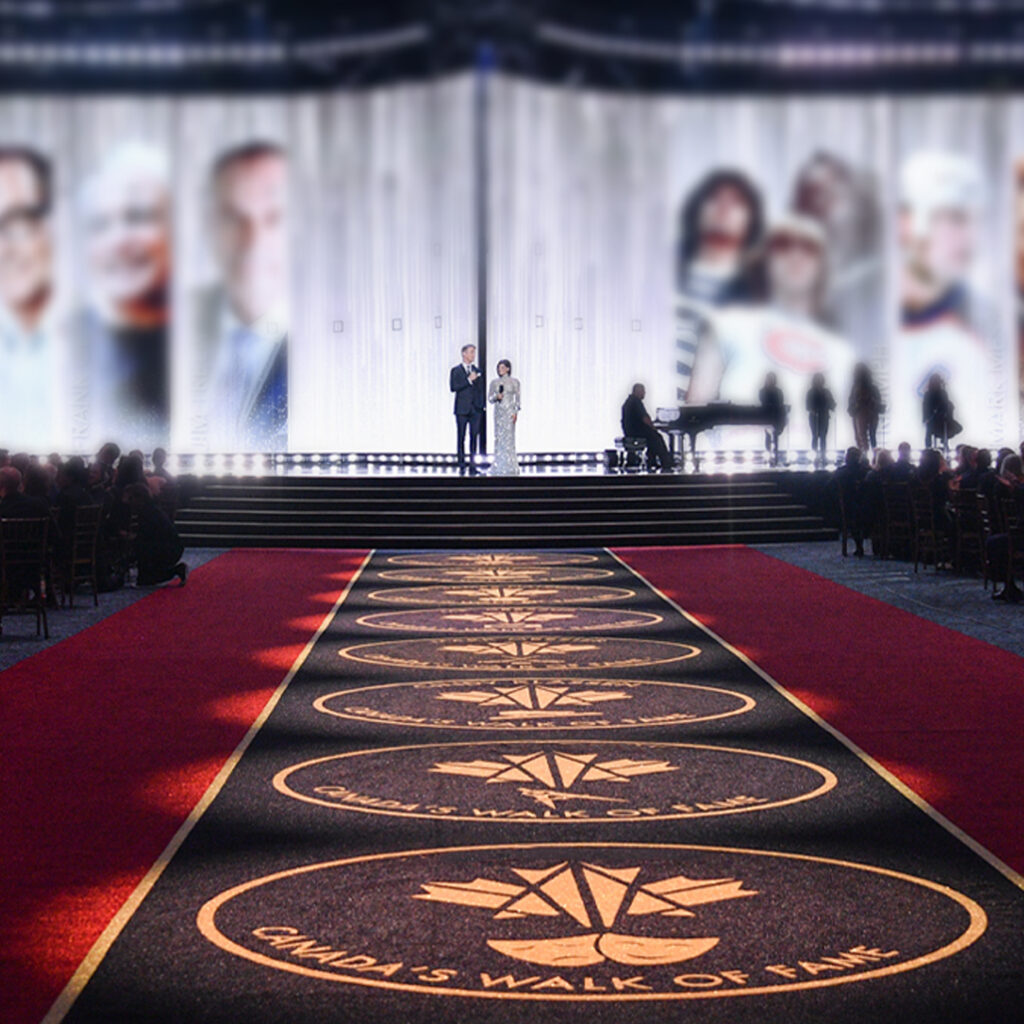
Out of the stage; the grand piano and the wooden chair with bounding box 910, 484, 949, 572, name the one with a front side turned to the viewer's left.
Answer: the grand piano

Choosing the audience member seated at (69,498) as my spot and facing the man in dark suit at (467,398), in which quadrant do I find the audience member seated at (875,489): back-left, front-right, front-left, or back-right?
front-right

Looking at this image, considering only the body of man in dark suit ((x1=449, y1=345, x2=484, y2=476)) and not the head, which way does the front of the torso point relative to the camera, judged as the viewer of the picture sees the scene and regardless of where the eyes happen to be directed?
toward the camera

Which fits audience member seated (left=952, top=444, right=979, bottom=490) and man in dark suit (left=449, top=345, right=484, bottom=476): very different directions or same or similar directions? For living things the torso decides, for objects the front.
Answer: very different directions

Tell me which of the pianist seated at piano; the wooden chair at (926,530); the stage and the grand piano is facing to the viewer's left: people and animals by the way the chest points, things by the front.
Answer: the grand piano

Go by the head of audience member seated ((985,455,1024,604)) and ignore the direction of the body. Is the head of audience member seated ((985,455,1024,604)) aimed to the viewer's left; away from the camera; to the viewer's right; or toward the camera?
away from the camera

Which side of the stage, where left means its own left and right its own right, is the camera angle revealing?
front

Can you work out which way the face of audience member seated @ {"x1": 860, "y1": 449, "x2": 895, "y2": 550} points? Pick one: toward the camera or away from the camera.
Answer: away from the camera

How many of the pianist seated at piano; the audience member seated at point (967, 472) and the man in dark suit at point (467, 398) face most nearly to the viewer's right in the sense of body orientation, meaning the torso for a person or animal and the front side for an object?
1

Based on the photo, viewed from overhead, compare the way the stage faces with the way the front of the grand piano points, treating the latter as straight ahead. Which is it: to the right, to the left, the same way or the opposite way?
to the left

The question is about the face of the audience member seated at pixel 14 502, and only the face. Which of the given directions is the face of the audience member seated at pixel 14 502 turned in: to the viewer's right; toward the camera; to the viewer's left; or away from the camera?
away from the camera

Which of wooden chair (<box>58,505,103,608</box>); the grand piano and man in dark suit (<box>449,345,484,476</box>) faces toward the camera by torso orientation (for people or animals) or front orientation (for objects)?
the man in dark suit

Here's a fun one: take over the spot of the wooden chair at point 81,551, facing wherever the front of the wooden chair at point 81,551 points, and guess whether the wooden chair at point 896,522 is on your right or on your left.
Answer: on your right

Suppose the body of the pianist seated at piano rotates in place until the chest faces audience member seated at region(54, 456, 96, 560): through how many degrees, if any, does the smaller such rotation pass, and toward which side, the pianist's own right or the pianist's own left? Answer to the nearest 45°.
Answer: approximately 135° to the pianist's own right

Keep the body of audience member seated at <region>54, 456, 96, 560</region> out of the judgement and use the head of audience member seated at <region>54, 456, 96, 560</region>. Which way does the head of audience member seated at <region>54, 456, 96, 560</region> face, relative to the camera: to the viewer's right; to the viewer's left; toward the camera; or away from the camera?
away from the camera

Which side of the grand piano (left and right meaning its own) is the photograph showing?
left

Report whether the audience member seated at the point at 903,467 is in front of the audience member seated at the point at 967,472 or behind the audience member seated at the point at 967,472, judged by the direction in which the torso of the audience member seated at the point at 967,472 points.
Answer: in front

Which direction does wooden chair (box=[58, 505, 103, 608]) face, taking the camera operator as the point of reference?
facing away from the viewer and to the left of the viewer

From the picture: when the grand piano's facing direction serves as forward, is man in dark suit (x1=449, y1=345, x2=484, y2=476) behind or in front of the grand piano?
in front

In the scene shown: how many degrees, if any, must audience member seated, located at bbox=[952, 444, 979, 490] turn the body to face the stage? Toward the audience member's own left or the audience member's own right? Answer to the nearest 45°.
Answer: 0° — they already face it

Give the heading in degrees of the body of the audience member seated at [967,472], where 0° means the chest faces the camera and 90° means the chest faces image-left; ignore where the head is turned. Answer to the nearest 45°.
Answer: approximately 135°
